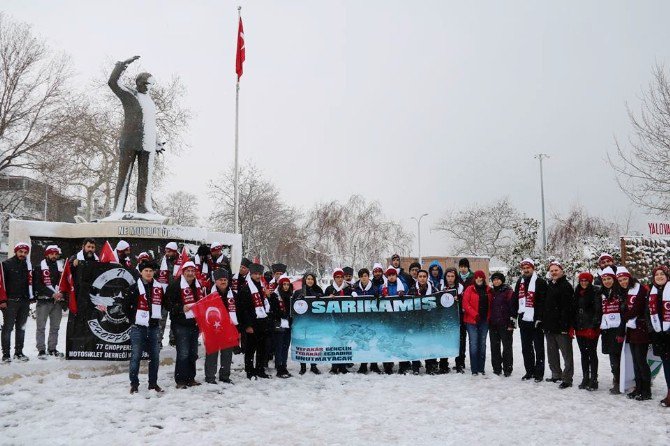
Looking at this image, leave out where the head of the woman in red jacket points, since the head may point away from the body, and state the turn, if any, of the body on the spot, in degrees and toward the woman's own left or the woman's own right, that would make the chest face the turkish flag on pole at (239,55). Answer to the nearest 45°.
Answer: approximately 135° to the woman's own right

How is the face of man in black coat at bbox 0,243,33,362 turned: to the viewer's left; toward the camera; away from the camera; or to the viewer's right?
toward the camera

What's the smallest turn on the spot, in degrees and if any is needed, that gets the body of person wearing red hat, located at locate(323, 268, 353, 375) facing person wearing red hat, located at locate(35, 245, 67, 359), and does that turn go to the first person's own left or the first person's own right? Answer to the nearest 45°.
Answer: approximately 90° to the first person's own right

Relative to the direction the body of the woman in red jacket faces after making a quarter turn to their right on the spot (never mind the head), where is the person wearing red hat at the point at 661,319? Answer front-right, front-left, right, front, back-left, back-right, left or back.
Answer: back-left

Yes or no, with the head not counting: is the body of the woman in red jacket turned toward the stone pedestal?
no

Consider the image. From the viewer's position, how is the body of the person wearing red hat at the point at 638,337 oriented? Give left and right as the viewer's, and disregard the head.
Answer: facing the viewer and to the left of the viewer

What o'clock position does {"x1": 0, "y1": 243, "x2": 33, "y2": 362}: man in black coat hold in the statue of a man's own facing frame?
The man in black coat is roughly at 2 o'clock from the statue of a man.

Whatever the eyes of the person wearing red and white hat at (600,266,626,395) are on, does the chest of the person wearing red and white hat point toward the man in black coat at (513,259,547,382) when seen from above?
no

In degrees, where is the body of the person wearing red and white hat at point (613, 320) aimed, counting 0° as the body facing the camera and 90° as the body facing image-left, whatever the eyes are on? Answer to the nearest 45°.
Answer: approximately 45°

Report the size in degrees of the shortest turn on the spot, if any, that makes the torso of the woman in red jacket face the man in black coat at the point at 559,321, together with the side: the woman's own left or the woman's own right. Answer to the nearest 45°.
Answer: approximately 45° to the woman's own left

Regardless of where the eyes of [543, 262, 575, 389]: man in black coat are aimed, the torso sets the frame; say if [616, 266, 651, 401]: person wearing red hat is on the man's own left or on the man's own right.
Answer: on the man's own left

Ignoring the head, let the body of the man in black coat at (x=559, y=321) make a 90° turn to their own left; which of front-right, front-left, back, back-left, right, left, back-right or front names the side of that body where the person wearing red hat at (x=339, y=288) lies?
back-right

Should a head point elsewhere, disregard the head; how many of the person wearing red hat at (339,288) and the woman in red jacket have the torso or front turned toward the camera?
2

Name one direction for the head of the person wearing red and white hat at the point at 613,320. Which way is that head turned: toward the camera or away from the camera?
toward the camera

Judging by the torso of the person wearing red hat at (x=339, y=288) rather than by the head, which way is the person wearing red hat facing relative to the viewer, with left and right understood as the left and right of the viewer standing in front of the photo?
facing the viewer

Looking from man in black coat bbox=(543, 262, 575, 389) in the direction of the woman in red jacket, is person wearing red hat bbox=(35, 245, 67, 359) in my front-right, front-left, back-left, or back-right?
front-left

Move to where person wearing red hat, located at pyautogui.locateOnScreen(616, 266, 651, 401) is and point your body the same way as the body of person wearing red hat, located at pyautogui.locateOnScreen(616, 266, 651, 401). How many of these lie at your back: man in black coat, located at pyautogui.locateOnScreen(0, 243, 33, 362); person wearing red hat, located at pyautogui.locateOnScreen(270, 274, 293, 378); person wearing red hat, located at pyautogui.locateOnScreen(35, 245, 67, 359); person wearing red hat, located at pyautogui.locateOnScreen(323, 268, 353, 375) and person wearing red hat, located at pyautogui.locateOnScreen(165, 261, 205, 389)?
0

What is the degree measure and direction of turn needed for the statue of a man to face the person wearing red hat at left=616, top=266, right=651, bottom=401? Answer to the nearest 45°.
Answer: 0° — it already faces them

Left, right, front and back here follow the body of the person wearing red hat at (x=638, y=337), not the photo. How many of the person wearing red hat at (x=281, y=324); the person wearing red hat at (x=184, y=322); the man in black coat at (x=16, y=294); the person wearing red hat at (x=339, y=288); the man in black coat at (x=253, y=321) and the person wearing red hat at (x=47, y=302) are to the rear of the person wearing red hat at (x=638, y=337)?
0

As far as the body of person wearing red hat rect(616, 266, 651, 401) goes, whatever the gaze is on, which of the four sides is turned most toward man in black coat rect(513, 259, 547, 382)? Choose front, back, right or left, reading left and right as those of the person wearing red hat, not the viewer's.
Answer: right

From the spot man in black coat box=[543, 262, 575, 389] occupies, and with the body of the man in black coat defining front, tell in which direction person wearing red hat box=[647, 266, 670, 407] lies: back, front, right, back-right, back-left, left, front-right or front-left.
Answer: left
